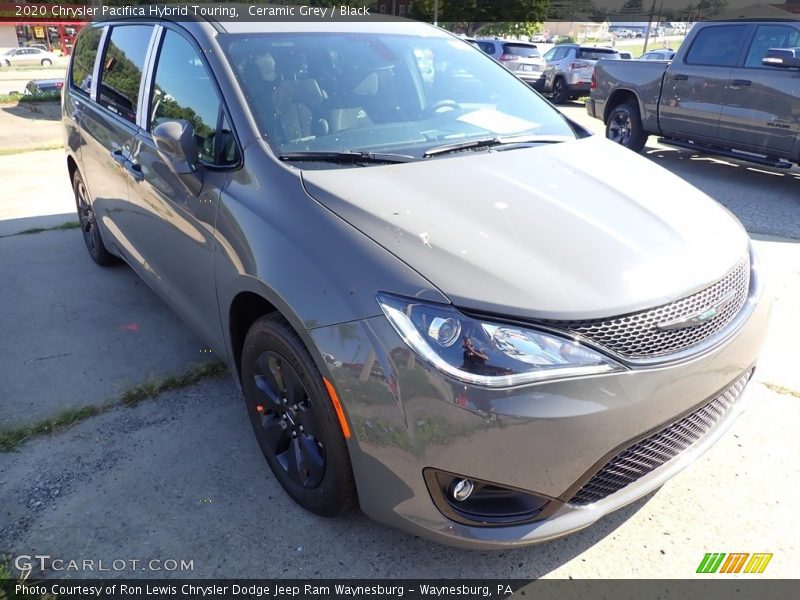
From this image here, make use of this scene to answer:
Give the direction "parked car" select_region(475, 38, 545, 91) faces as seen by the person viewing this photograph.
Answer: facing away from the viewer and to the left of the viewer

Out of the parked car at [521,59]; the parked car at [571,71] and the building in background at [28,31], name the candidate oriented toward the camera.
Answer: the building in background

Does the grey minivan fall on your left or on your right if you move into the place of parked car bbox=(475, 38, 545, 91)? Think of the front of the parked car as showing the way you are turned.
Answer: on your left

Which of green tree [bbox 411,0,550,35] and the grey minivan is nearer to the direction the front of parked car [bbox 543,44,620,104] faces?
the green tree

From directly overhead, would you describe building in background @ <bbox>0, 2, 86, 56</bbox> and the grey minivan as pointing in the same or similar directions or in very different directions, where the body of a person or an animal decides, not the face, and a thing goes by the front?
same or similar directions

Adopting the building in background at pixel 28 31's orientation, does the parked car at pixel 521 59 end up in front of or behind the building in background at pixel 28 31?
in front

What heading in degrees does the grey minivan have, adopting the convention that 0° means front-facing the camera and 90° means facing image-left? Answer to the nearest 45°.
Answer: approximately 315°

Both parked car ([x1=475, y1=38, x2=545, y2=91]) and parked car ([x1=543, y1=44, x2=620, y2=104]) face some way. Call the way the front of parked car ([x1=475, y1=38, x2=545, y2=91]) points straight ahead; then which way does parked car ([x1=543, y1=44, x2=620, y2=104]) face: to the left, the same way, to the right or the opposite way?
the same way

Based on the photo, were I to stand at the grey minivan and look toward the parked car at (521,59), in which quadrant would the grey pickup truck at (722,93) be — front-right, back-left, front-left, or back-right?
front-right

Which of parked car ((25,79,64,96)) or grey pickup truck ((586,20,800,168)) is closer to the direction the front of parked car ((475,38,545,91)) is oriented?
the parked car

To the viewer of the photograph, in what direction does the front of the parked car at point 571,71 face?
facing away from the viewer and to the left of the viewer

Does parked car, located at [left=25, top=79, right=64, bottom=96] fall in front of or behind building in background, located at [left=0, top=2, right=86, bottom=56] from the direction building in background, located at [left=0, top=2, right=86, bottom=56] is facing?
in front

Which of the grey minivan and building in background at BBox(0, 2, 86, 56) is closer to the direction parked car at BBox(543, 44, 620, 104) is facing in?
the building in background

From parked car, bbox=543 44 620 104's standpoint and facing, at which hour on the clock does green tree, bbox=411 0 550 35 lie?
The green tree is roughly at 1 o'clock from the parked car.

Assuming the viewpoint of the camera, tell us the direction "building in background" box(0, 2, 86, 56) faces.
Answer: facing the viewer

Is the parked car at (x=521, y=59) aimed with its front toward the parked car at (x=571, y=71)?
no
